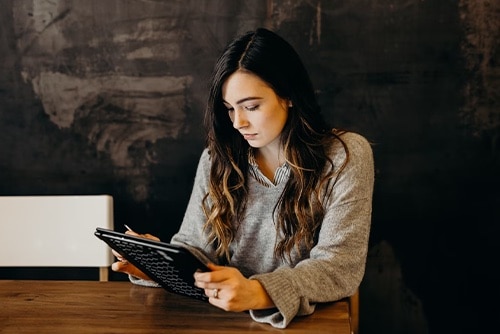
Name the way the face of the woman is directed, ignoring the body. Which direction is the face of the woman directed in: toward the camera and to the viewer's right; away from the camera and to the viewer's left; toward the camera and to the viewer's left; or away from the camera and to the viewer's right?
toward the camera and to the viewer's left

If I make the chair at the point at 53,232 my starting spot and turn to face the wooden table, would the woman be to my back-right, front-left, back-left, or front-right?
front-left

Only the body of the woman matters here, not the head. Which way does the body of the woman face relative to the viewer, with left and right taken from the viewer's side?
facing the viewer and to the left of the viewer

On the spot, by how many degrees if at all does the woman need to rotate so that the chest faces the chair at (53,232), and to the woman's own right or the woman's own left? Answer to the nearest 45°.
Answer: approximately 90° to the woman's own right
